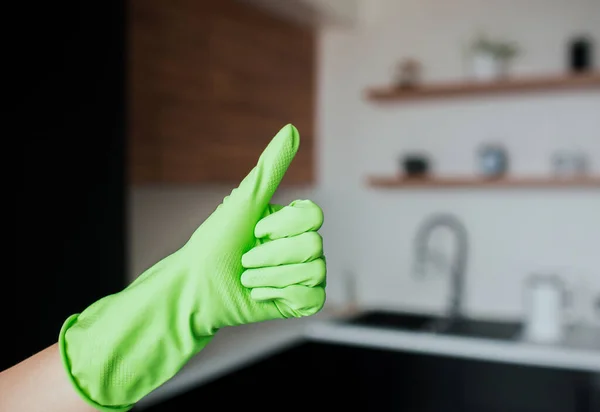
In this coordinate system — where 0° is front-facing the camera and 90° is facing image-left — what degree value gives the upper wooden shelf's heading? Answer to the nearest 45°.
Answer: approximately 0°

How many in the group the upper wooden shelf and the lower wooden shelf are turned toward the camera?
2
